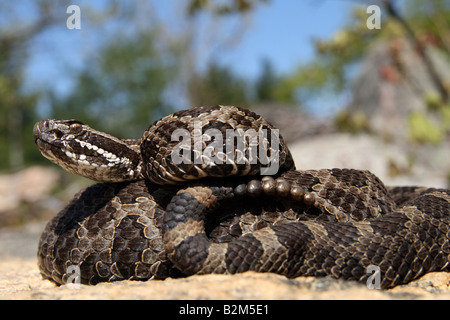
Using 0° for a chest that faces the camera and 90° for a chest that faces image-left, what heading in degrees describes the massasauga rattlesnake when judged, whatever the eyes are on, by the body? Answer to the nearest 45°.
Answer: approximately 90°
